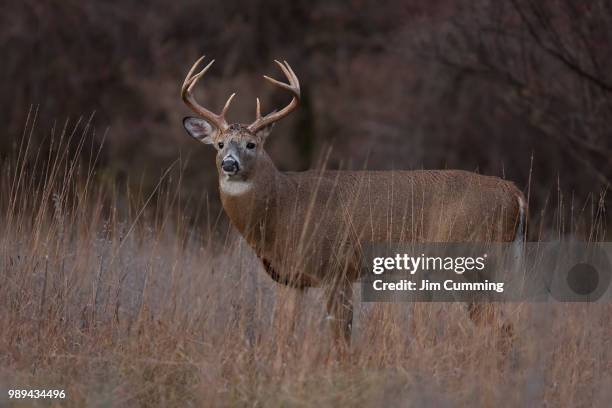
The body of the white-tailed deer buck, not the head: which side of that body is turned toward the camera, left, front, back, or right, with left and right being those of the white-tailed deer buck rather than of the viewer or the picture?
left
